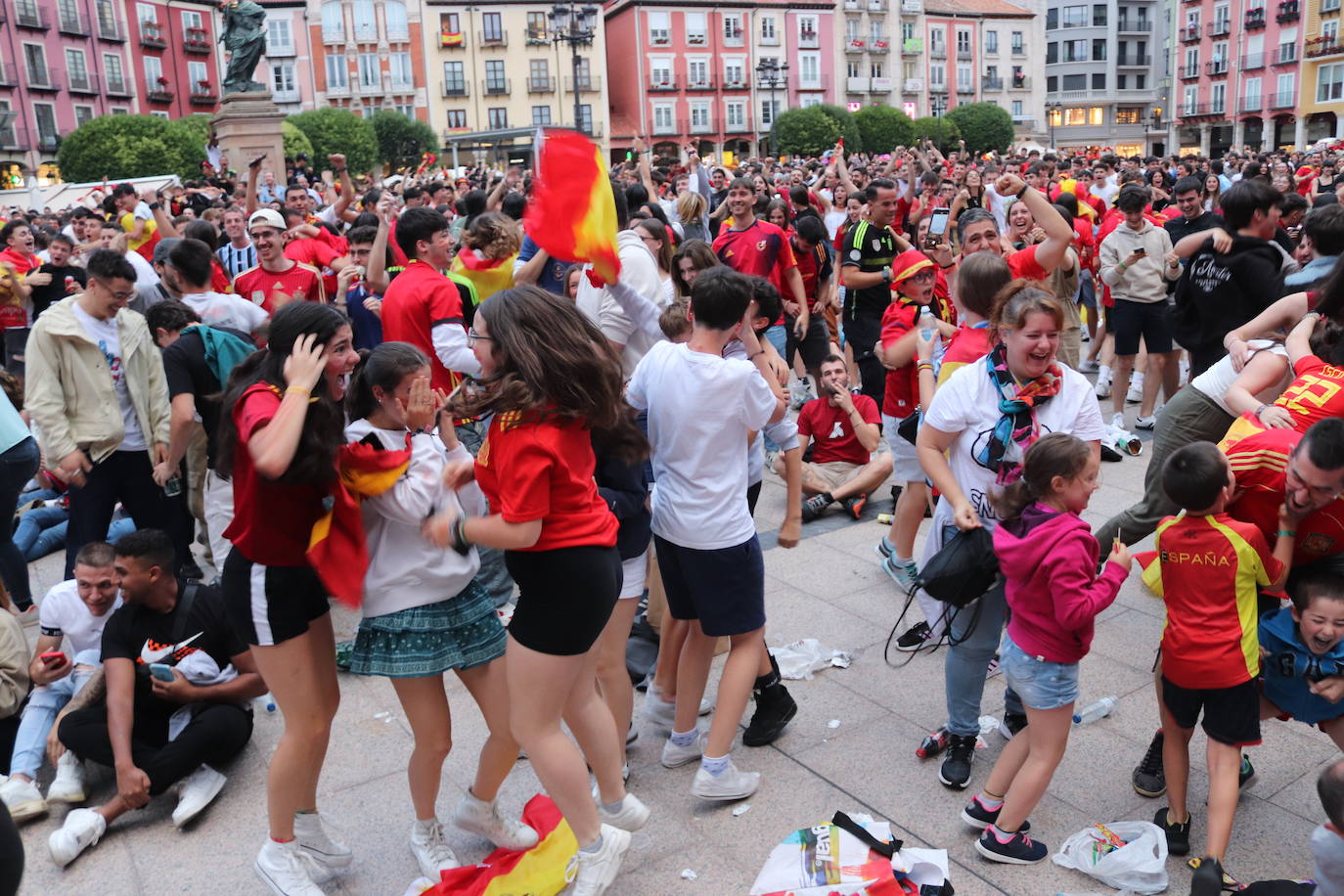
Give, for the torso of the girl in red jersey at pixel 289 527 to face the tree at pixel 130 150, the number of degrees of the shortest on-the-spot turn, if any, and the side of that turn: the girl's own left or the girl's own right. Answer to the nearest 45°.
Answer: approximately 90° to the girl's own left

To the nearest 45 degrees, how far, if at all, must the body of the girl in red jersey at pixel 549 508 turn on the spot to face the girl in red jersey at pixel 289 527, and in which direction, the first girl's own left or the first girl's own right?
0° — they already face them

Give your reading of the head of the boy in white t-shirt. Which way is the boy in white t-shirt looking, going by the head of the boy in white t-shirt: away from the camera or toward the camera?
away from the camera

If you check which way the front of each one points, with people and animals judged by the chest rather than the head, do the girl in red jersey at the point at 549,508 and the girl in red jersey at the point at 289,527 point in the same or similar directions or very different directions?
very different directions

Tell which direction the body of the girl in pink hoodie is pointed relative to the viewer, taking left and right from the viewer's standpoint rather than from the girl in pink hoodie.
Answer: facing to the right of the viewer

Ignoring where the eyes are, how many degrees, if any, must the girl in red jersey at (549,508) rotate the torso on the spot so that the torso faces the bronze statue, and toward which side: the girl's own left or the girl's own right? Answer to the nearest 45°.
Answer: approximately 90° to the girl's own right

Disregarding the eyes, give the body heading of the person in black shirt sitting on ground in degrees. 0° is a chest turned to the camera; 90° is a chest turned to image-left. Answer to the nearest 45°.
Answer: approximately 0°

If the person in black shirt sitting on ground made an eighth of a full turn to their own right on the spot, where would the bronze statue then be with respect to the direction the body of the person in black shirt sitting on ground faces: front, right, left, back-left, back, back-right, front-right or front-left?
back-right

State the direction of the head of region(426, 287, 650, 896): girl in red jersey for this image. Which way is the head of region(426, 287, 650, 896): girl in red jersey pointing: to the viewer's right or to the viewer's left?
to the viewer's left

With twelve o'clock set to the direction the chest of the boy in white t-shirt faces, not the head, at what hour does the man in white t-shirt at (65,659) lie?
The man in white t-shirt is roughly at 8 o'clock from the boy in white t-shirt.

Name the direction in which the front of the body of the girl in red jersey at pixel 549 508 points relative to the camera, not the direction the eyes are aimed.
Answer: to the viewer's left
